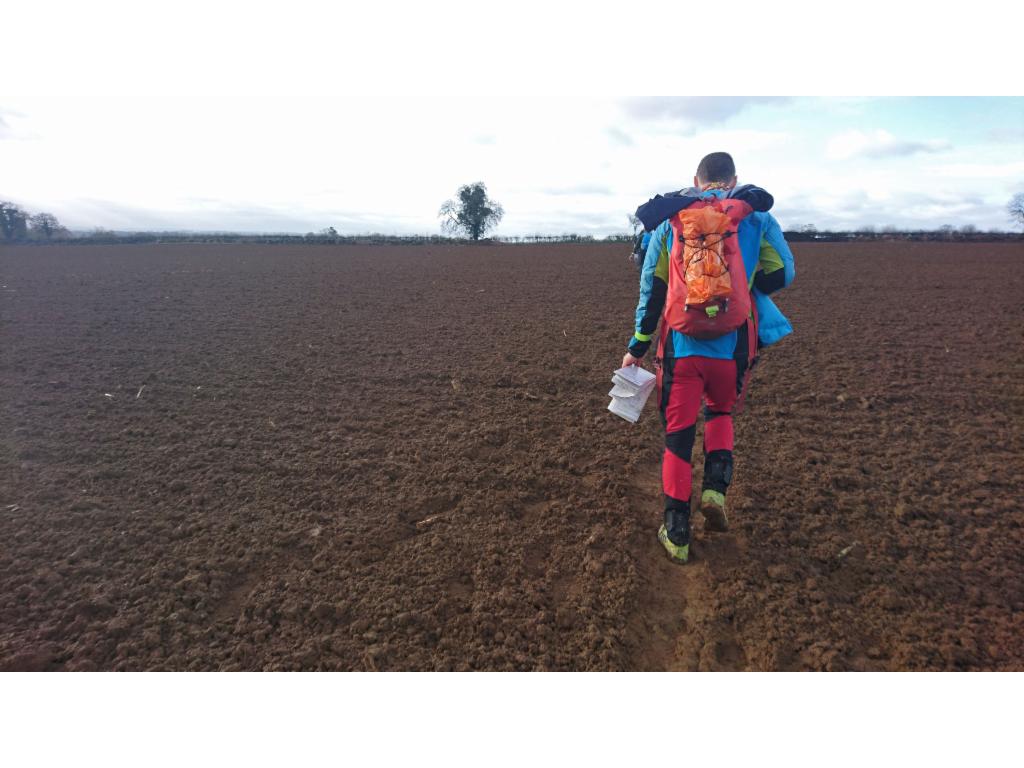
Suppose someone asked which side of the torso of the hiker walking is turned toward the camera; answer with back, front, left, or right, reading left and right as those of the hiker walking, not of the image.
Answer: back

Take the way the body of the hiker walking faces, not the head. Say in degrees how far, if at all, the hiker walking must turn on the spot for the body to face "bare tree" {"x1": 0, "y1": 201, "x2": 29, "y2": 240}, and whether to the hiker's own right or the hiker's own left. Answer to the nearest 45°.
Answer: approximately 45° to the hiker's own left
